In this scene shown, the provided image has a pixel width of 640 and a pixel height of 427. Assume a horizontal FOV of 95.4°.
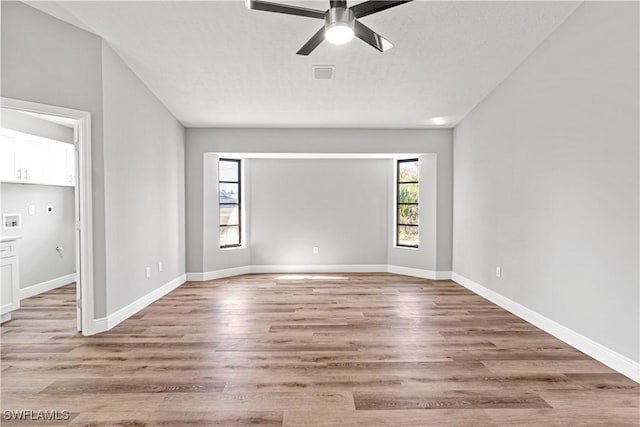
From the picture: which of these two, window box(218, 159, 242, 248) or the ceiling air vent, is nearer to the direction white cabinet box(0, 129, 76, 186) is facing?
the ceiling air vent

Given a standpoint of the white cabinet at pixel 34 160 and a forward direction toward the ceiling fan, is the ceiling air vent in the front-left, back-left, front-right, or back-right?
front-left

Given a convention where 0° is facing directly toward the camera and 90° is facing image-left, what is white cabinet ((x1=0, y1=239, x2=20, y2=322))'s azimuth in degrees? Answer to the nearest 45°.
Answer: approximately 315°

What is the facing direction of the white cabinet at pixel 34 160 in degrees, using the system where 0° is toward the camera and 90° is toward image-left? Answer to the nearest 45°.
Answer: approximately 315°

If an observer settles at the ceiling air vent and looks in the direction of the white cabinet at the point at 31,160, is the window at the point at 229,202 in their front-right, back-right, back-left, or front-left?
front-right

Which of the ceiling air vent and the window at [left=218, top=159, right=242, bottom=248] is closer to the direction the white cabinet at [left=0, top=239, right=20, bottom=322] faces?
the ceiling air vent

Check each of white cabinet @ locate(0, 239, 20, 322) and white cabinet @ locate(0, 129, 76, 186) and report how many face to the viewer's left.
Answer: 0
